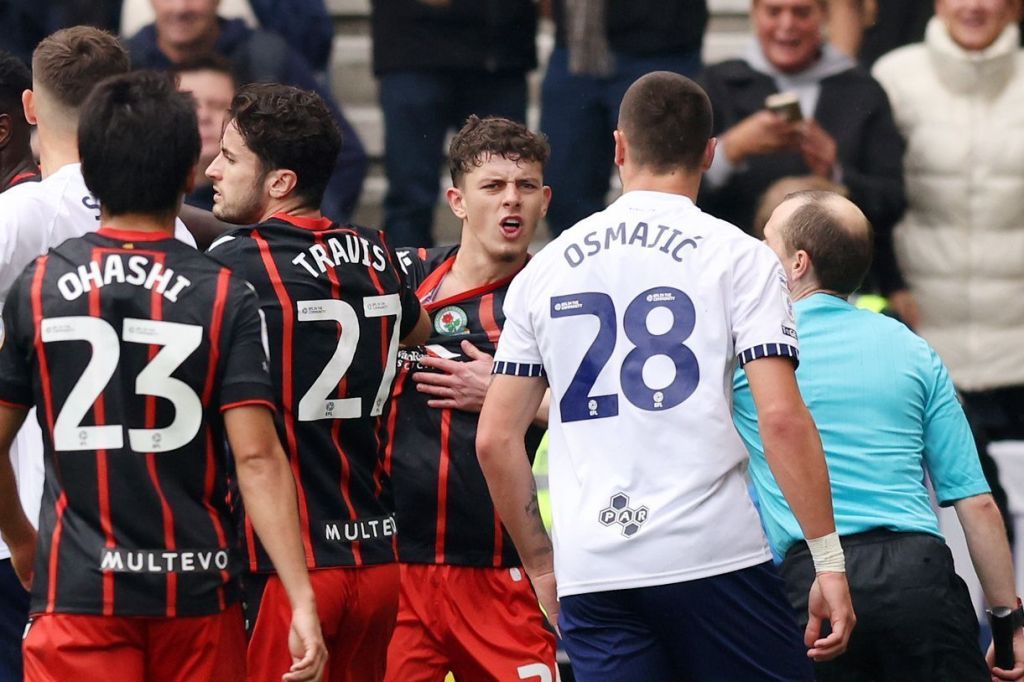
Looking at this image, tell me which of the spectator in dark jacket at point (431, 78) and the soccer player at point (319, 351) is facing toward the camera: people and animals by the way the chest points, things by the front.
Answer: the spectator in dark jacket

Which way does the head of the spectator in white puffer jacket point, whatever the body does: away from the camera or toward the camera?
toward the camera

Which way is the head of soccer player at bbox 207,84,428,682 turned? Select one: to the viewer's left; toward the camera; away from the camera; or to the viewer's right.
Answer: to the viewer's left

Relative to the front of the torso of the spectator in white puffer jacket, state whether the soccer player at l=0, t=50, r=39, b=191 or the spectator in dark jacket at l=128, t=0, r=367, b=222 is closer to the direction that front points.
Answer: the soccer player

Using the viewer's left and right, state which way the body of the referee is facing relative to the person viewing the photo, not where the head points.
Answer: facing away from the viewer and to the left of the viewer

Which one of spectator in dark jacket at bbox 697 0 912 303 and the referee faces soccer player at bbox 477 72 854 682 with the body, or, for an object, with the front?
the spectator in dark jacket

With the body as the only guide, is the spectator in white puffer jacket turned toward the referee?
yes

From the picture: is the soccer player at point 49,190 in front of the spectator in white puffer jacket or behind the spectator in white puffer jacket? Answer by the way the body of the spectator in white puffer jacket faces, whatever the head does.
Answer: in front

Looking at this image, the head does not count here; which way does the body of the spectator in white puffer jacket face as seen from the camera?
toward the camera

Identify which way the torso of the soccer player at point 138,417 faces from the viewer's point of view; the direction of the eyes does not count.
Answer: away from the camera

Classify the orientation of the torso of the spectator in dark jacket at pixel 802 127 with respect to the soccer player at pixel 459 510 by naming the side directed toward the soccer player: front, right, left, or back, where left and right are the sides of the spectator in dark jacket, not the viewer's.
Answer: front

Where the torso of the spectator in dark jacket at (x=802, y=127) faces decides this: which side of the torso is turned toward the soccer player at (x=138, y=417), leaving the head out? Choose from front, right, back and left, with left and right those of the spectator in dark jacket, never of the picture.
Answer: front
